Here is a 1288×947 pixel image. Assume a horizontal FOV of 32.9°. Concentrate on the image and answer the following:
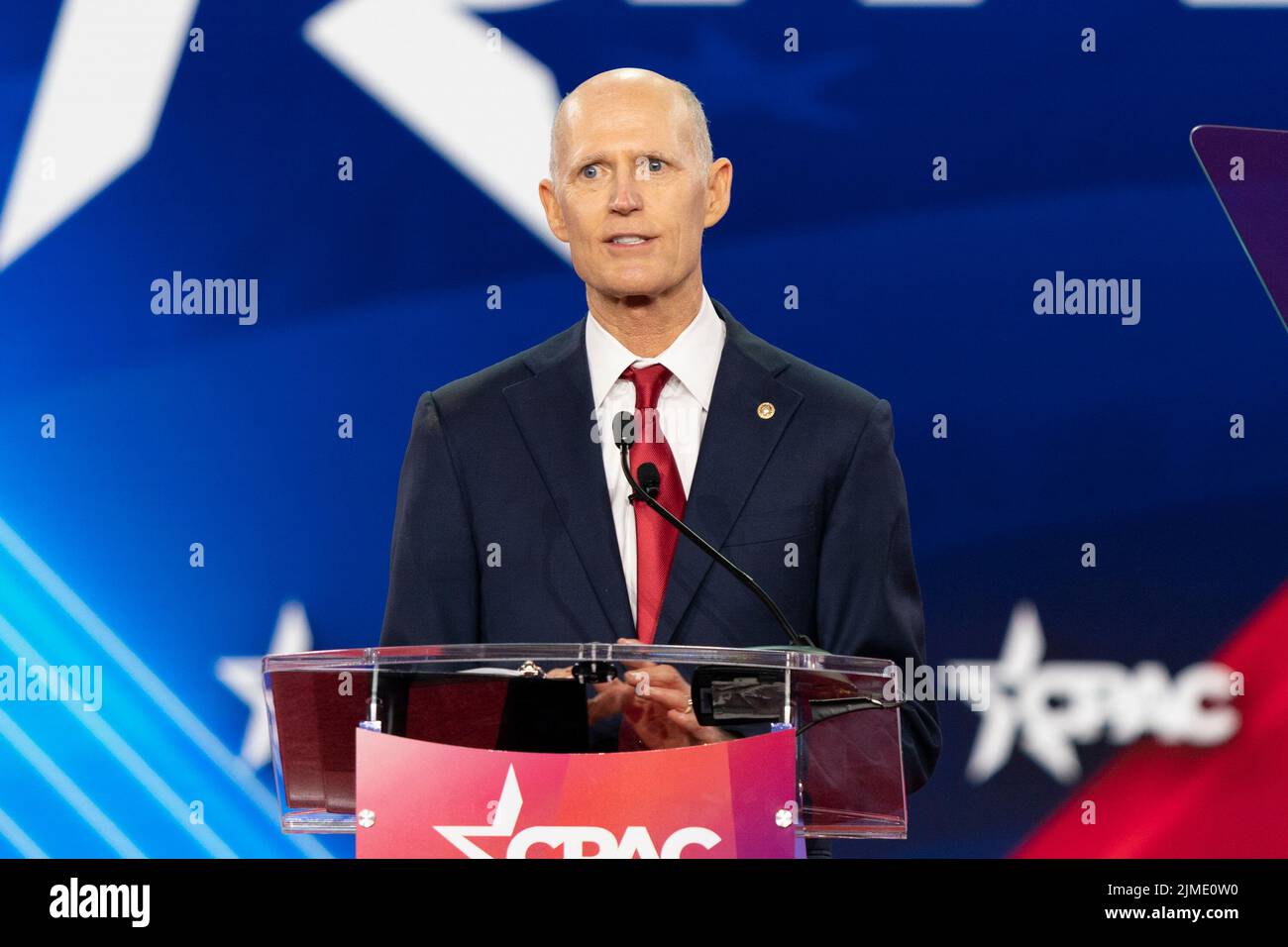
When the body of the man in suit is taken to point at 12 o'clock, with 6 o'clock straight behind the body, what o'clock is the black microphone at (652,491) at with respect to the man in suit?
The black microphone is roughly at 12 o'clock from the man in suit.

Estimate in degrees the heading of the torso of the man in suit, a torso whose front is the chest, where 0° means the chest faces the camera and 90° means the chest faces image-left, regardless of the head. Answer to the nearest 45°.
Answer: approximately 0°
